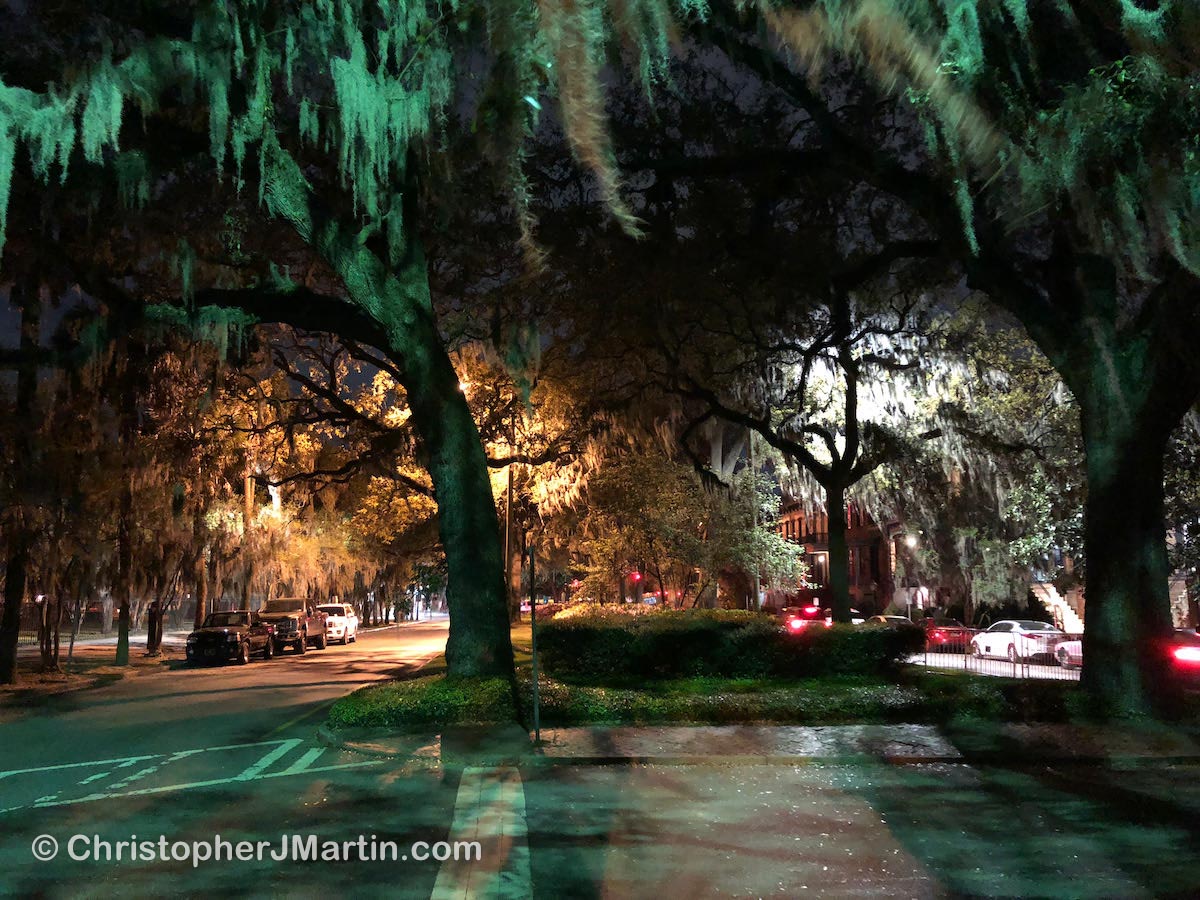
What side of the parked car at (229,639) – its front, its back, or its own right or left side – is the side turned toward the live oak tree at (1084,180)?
left

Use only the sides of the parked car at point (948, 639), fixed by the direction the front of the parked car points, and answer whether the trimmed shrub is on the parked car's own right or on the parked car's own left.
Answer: on the parked car's own left

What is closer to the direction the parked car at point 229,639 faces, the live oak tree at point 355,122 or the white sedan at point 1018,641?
the live oak tree

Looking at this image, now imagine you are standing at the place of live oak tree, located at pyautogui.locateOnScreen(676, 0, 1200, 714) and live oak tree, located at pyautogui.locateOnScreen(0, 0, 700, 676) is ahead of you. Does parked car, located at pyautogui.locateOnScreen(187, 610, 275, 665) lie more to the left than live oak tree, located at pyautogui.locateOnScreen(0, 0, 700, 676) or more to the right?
right

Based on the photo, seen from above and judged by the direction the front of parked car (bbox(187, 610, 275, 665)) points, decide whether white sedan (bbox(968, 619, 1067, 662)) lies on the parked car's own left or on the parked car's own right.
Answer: on the parked car's own left

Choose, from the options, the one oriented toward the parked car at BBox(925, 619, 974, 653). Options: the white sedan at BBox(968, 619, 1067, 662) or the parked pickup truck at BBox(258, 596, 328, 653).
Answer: the white sedan

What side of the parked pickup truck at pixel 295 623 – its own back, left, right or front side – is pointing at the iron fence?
left

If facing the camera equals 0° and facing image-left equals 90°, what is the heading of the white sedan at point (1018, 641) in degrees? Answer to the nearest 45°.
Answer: approximately 135°

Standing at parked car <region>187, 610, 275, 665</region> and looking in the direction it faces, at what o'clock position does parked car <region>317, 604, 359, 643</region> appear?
parked car <region>317, 604, 359, 643</region> is roughly at 5 o'clock from parked car <region>187, 610, 275, 665</region>.

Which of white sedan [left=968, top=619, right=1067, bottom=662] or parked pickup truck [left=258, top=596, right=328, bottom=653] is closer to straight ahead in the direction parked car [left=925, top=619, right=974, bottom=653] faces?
the parked pickup truck

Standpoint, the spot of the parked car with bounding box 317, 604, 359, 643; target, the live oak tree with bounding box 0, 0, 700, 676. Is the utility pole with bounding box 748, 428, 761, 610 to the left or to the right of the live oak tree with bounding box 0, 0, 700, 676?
left

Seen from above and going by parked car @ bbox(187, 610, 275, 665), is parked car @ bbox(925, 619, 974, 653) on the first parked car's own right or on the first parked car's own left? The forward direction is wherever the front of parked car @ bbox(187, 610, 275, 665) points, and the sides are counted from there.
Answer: on the first parked car's own left

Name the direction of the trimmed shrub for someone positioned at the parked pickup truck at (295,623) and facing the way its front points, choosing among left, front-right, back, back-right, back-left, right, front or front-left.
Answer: front-left
